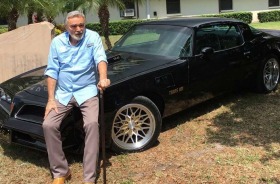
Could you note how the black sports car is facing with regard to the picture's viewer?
facing the viewer and to the left of the viewer

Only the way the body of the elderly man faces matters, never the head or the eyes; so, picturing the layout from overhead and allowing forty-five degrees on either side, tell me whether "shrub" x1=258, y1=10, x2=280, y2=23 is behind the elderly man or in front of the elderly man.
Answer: behind

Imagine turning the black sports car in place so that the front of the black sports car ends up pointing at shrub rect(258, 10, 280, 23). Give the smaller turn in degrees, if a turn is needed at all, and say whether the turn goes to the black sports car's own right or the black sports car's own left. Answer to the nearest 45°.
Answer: approximately 135° to the black sports car's own right

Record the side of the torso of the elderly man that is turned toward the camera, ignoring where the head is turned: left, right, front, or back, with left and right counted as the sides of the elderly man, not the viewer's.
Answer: front
